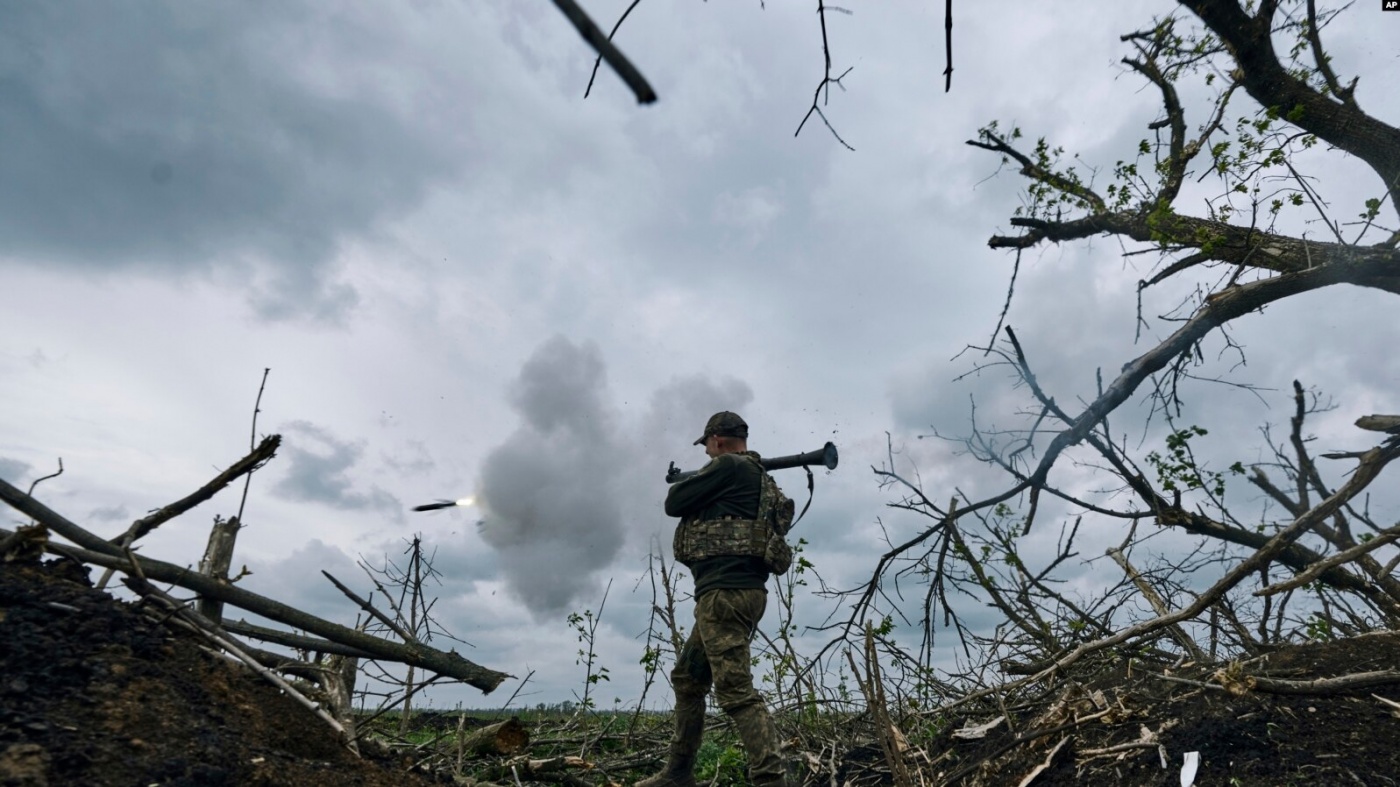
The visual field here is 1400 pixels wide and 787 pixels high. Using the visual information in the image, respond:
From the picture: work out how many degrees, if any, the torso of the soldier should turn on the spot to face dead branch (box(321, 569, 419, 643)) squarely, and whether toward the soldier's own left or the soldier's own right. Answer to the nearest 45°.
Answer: approximately 45° to the soldier's own left

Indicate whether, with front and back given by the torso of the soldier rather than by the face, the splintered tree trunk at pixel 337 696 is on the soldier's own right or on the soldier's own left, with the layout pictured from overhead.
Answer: on the soldier's own left

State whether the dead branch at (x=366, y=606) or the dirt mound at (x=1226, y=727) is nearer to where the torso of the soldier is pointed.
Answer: the dead branch

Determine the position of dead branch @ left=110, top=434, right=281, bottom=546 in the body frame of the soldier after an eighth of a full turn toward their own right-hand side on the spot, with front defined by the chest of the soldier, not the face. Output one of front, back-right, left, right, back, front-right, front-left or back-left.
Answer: left

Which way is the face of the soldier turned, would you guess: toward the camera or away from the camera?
away from the camera

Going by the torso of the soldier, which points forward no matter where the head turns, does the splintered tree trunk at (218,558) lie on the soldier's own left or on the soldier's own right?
on the soldier's own left

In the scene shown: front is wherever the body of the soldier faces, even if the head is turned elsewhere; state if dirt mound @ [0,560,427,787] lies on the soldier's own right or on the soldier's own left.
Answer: on the soldier's own left

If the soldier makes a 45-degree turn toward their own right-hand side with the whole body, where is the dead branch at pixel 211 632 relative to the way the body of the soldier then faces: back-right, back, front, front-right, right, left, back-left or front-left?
left
